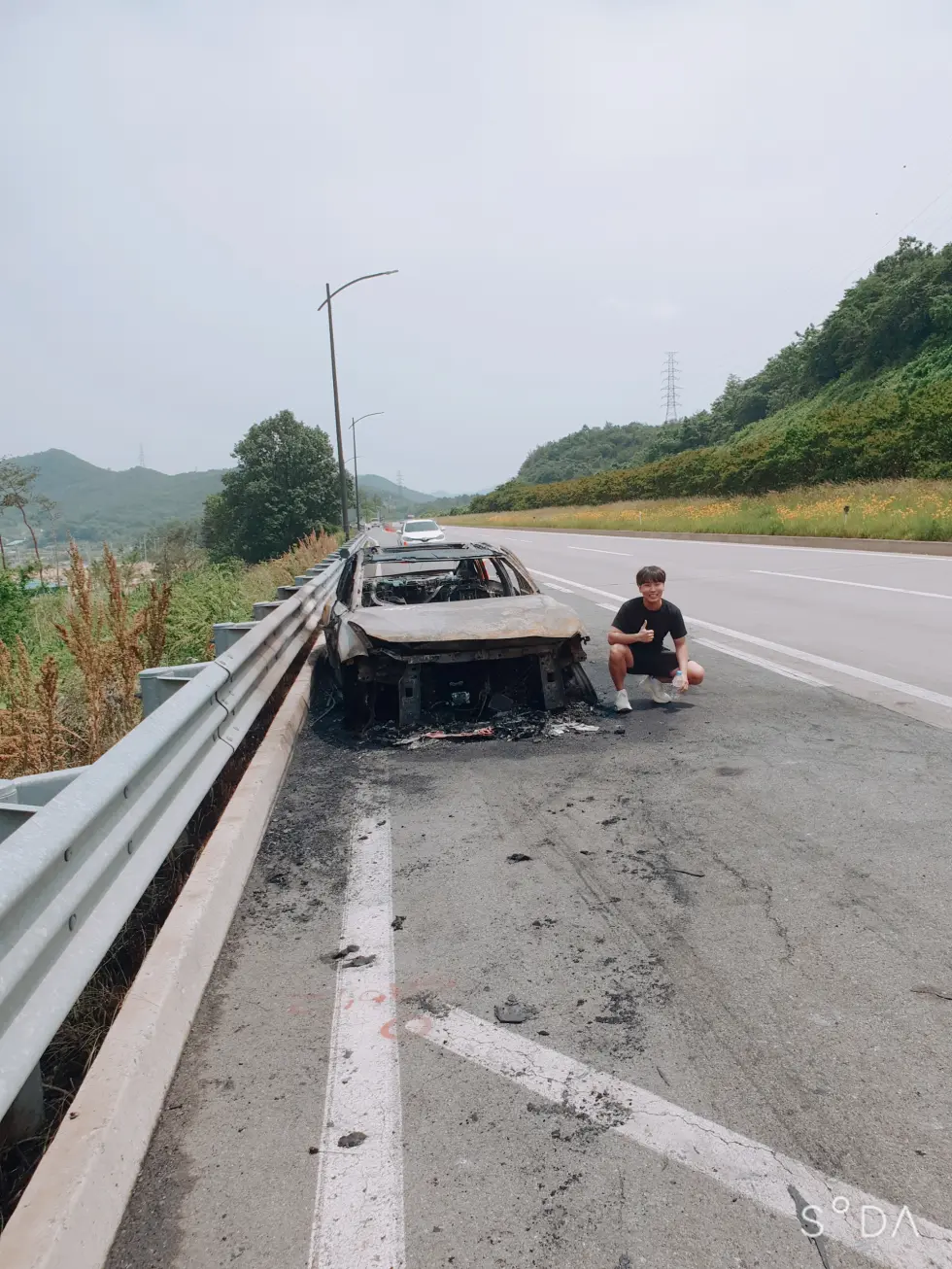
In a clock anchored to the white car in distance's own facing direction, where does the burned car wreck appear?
The burned car wreck is roughly at 12 o'clock from the white car in distance.

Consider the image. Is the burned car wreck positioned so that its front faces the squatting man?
no

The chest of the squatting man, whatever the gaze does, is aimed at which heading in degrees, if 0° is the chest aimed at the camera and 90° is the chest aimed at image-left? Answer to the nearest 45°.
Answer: approximately 0°

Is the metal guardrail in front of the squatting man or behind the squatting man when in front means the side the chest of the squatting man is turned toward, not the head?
in front

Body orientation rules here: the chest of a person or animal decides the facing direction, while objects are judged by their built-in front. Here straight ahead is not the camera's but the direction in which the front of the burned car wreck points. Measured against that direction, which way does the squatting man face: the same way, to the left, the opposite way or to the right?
the same way

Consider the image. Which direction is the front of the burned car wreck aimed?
toward the camera

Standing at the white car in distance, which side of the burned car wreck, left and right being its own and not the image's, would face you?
back

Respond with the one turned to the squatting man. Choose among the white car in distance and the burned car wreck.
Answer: the white car in distance

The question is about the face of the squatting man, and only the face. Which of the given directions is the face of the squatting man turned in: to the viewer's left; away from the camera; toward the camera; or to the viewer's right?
toward the camera

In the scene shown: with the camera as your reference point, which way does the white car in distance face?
facing the viewer

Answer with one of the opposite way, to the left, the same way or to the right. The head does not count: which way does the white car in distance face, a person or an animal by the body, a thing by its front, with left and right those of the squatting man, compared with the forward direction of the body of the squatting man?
the same way

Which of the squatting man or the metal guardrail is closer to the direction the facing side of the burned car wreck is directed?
the metal guardrail

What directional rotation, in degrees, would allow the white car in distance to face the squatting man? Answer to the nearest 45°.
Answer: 0° — it already faces them

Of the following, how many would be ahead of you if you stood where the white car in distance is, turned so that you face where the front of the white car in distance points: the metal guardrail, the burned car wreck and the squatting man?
3
